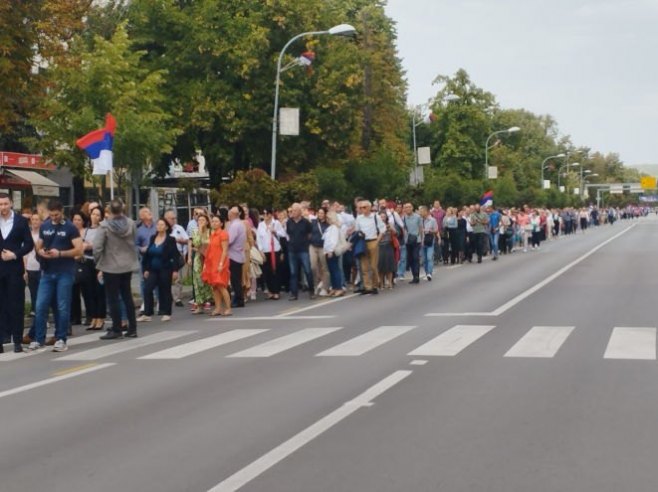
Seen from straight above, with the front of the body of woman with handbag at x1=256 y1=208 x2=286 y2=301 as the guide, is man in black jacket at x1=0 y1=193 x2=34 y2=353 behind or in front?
in front

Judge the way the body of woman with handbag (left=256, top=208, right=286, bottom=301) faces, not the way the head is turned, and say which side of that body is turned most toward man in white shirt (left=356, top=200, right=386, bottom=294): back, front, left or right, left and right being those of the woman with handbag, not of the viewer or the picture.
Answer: left

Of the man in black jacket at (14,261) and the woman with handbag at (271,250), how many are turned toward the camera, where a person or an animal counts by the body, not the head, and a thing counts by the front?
2

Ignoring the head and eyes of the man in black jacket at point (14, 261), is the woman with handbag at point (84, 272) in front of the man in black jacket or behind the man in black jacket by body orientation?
behind

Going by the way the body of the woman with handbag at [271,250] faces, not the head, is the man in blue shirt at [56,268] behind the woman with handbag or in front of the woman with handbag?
in front

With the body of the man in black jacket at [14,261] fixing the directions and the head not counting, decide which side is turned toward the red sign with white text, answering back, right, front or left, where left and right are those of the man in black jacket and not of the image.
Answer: back

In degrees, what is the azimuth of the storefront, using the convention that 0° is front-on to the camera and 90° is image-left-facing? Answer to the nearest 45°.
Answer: approximately 315°

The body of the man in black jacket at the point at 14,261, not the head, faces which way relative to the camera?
toward the camera

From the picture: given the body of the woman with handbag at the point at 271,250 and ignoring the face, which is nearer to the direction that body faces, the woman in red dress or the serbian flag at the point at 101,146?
the woman in red dress

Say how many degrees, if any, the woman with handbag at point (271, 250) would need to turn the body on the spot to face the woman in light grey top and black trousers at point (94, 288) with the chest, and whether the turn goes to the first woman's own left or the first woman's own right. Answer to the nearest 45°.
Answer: approximately 45° to the first woman's own right
